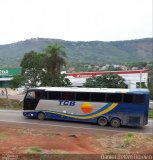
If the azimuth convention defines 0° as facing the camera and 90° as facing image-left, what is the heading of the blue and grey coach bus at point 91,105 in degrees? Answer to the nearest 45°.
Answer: approximately 90°

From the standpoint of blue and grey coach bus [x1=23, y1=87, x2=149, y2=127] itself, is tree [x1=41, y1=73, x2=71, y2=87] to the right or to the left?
on its right

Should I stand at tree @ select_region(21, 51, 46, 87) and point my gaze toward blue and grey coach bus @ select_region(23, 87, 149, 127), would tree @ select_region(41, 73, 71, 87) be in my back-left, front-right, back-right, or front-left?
front-left

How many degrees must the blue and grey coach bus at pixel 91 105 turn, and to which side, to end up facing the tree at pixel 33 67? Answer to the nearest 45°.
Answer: approximately 45° to its right

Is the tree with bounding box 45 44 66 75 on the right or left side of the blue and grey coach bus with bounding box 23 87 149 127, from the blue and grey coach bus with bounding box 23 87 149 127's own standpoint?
on its right
